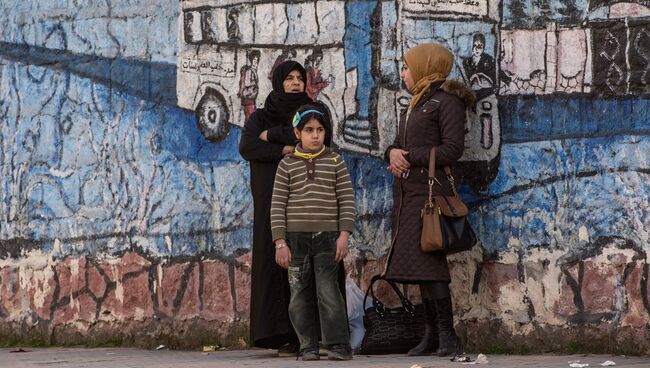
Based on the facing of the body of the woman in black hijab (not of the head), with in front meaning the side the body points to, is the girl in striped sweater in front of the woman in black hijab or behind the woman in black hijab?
in front

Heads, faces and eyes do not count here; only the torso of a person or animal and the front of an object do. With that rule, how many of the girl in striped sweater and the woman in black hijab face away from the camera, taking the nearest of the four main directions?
0

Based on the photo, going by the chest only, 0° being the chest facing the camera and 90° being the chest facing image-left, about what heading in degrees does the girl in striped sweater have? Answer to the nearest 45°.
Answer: approximately 0°

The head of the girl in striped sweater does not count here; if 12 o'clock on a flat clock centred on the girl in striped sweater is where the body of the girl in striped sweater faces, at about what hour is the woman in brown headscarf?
The woman in brown headscarf is roughly at 9 o'clock from the girl in striped sweater.

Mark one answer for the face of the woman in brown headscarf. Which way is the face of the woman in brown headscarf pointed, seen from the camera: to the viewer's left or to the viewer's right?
to the viewer's left
